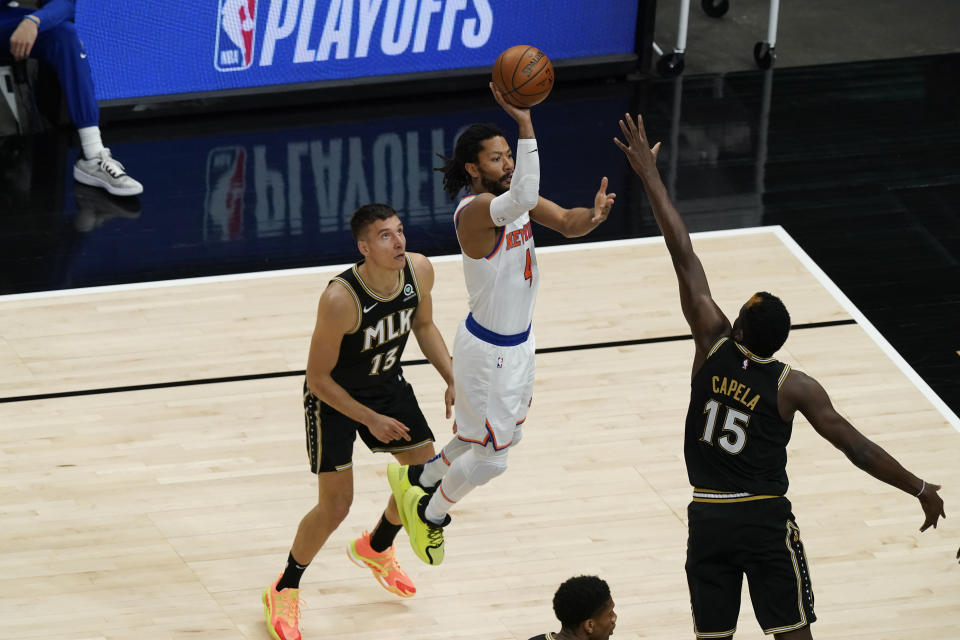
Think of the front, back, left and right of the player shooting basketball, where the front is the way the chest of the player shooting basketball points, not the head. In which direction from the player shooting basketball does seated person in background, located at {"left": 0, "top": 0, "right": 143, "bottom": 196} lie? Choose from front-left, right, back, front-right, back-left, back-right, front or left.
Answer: back

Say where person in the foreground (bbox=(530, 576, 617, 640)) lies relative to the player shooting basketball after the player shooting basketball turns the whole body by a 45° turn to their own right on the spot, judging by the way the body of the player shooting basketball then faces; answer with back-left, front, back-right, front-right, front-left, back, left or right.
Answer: front
